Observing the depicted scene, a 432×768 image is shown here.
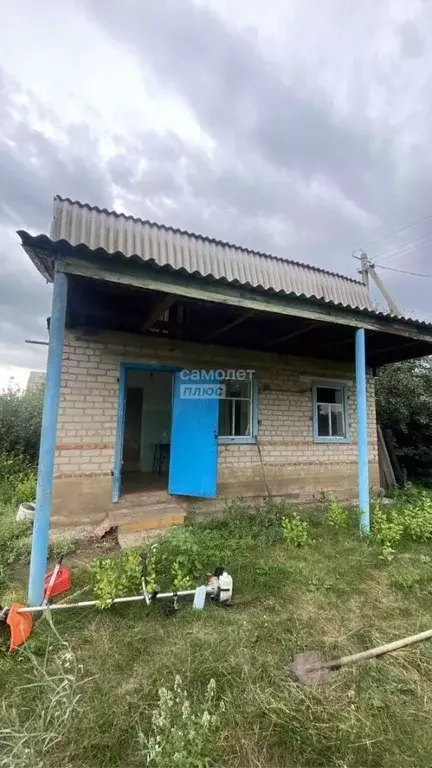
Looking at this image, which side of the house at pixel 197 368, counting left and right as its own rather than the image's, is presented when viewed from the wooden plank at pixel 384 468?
left

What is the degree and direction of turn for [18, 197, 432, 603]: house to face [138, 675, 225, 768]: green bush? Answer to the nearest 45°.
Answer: approximately 45° to its right

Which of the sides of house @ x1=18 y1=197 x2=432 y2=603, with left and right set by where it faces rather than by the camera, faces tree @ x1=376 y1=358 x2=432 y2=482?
left

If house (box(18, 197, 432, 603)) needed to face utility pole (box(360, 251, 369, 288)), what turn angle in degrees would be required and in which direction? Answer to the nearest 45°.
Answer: approximately 90° to its left

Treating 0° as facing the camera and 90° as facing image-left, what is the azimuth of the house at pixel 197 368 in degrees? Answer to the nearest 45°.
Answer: approximately 315°

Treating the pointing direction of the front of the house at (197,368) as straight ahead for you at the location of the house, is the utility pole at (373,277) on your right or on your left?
on your left
